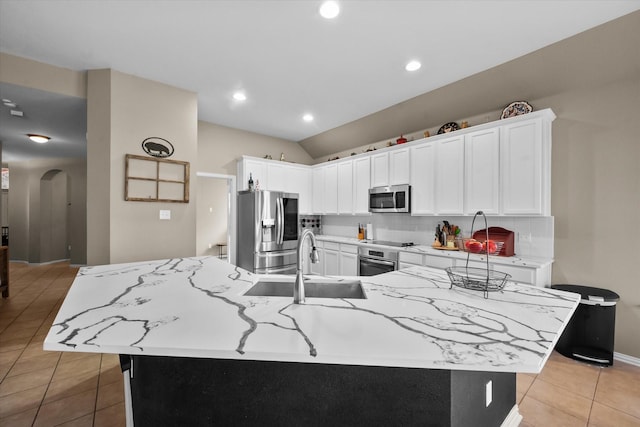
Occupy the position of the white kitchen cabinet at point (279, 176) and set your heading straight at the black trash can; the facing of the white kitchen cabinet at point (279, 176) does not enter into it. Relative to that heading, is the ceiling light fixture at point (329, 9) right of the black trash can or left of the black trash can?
right

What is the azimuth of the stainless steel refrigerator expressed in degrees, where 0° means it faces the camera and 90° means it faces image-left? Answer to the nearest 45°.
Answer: approximately 315°

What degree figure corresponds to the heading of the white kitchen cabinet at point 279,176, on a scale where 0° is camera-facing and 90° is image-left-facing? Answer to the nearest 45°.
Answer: approximately 315°

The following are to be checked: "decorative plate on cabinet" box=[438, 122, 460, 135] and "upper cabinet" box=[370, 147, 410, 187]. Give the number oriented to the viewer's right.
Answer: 0

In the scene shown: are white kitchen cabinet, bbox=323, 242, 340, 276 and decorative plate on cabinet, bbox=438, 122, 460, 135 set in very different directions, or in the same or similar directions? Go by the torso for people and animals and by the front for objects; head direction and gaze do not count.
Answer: same or similar directions

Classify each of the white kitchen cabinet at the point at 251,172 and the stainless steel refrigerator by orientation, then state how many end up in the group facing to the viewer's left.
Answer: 0

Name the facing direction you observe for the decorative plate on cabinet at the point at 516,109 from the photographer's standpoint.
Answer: facing the viewer and to the left of the viewer

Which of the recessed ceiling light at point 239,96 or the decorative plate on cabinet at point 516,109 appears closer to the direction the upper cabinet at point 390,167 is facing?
the recessed ceiling light

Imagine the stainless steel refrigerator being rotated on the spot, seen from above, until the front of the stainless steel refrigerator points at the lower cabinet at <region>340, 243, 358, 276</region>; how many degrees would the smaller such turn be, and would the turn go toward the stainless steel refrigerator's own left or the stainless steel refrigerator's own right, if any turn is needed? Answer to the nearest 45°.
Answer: approximately 45° to the stainless steel refrigerator's own left

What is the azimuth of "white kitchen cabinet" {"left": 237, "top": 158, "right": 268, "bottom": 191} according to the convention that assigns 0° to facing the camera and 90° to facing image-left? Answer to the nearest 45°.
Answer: approximately 315°

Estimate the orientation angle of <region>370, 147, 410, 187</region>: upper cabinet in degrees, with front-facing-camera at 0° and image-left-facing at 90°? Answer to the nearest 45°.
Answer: approximately 45°

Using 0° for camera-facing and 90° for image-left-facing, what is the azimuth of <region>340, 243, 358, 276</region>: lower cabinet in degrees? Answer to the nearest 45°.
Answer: approximately 45°
